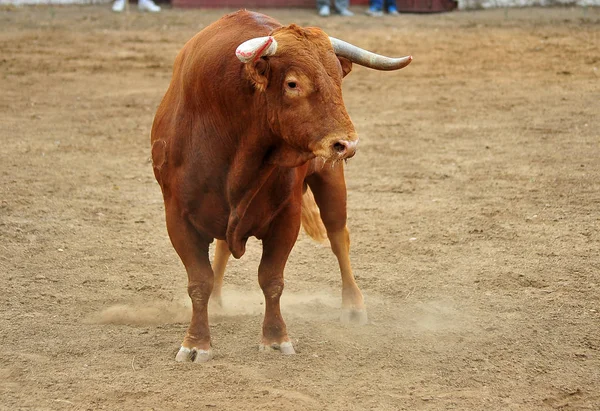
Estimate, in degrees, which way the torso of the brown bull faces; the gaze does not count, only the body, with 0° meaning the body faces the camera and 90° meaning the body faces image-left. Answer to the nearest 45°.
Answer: approximately 0°
